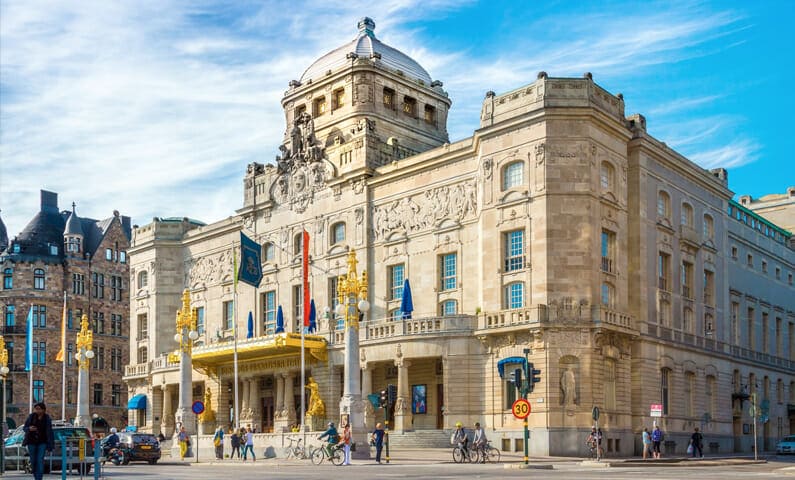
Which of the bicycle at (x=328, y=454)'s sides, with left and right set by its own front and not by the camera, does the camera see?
left

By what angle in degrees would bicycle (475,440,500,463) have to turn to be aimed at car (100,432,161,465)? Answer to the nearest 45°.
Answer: approximately 45° to its right

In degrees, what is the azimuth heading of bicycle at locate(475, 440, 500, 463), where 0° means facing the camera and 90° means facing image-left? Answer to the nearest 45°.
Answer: approximately 90°

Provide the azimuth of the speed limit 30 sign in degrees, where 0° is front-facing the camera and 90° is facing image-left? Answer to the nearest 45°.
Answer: approximately 0°
